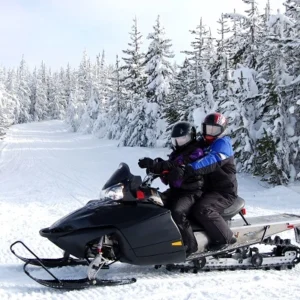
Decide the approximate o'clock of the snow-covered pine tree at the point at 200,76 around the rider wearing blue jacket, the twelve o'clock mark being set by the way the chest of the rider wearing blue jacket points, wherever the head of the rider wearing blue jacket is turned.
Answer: The snow-covered pine tree is roughly at 3 o'clock from the rider wearing blue jacket.

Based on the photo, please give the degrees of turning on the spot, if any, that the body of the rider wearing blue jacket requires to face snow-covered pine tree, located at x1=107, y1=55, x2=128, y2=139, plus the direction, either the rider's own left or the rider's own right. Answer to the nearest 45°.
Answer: approximately 90° to the rider's own right

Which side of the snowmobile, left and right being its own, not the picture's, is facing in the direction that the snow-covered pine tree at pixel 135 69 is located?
right

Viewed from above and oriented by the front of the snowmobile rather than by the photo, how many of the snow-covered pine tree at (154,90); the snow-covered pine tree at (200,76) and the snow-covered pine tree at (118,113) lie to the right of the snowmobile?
3

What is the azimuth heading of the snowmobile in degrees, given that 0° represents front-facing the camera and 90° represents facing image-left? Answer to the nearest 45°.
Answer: approximately 90°

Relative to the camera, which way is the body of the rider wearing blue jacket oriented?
to the viewer's left

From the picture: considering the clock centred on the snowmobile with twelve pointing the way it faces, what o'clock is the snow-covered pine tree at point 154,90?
The snow-covered pine tree is roughly at 3 o'clock from the snowmobile.
